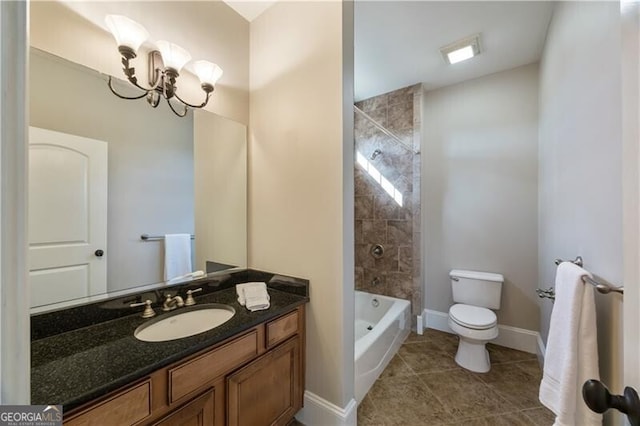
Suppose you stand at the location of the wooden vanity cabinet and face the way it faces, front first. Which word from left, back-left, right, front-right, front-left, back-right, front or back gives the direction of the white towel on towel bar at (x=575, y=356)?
front

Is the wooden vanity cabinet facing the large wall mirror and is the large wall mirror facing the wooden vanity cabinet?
no

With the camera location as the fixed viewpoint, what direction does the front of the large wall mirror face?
facing the viewer and to the right of the viewer

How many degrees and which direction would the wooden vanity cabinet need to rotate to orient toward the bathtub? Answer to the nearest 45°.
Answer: approximately 90° to its left

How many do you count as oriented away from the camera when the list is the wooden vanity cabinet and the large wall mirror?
0

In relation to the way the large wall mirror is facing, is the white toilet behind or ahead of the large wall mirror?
ahead

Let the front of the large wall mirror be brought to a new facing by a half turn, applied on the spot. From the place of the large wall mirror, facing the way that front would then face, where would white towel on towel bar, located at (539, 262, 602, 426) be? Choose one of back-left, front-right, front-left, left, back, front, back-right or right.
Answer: back

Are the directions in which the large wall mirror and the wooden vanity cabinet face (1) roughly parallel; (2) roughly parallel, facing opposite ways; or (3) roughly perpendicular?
roughly parallel

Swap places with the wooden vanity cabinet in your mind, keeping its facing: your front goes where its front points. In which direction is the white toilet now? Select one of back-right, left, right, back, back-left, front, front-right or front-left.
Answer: front-left

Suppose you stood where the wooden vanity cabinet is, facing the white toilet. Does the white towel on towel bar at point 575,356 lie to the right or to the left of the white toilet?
right

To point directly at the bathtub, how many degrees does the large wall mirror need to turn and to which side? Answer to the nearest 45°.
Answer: approximately 45° to its left
